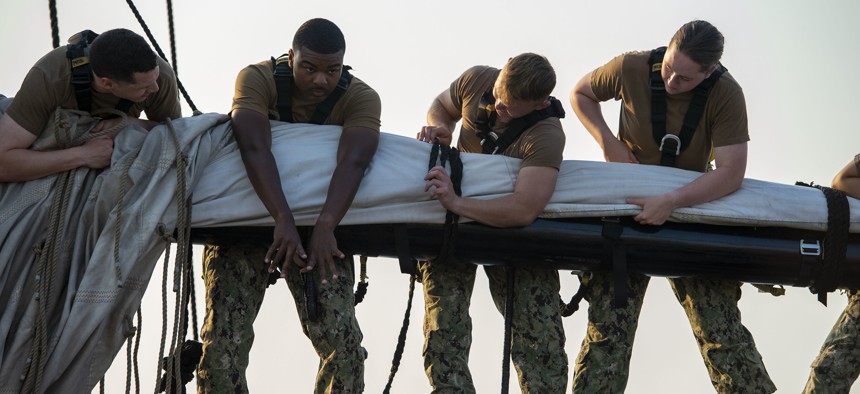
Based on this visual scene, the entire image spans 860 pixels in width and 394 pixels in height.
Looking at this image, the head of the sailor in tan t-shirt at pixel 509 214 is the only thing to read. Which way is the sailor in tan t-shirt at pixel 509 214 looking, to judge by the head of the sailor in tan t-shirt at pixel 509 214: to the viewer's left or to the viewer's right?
to the viewer's left

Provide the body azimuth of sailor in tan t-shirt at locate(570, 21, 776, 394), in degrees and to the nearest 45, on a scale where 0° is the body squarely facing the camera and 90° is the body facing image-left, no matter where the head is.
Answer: approximately 0°

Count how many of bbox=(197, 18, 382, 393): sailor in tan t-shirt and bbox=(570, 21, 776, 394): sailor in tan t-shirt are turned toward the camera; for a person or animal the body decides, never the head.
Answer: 2

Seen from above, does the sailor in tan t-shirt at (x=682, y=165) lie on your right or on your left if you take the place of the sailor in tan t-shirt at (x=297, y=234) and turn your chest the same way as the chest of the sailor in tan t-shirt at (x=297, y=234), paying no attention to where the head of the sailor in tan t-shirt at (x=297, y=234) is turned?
on your left
